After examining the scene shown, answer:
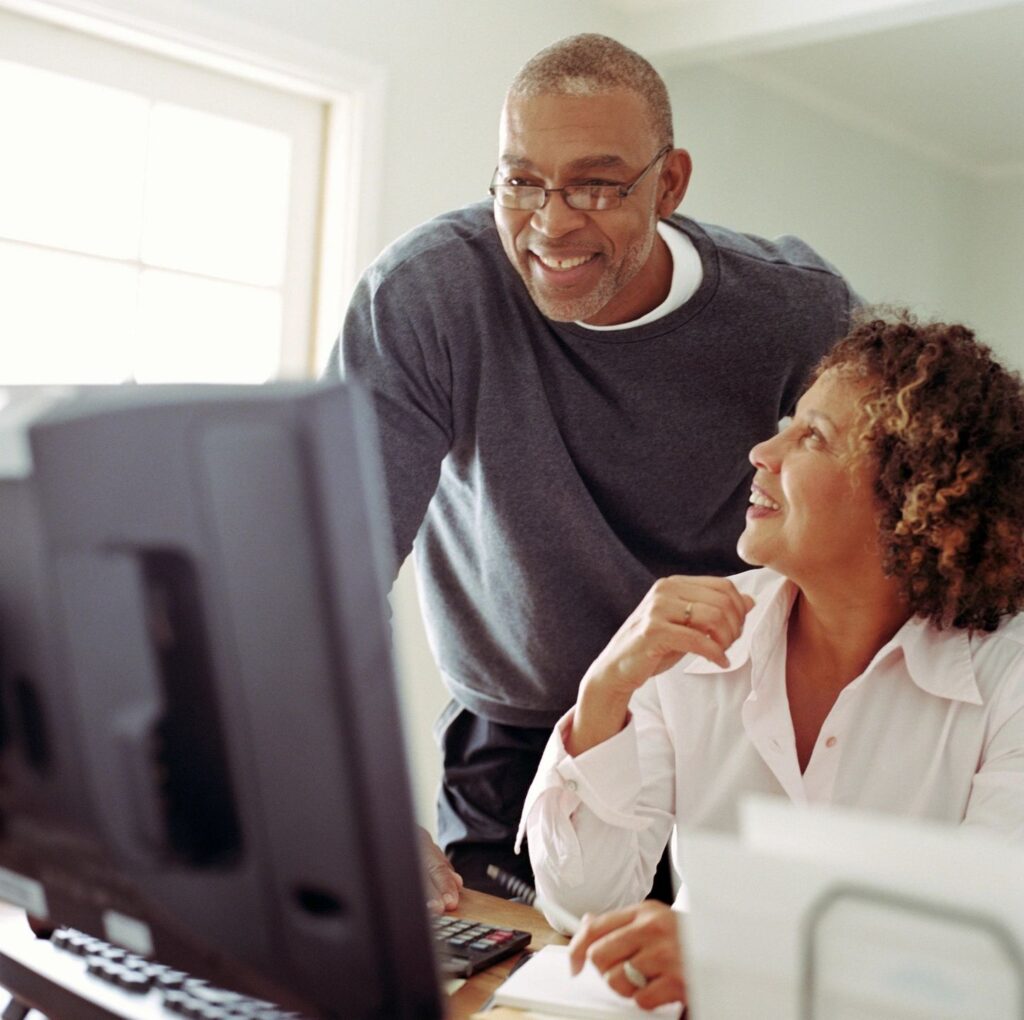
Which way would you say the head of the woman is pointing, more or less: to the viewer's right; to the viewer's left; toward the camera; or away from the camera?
to the viewer's left

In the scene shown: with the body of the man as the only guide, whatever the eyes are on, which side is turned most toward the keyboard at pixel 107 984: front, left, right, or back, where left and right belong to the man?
front

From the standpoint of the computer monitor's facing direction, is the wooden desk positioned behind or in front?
in front

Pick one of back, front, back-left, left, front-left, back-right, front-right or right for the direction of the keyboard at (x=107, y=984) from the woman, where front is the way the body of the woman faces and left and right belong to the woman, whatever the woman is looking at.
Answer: front

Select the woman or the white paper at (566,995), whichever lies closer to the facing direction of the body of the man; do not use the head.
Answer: the white paper

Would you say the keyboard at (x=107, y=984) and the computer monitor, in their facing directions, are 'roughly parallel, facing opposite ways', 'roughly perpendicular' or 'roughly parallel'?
roughly parallel

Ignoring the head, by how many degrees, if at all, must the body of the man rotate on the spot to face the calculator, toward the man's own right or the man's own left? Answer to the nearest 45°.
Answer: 0° — they already face it

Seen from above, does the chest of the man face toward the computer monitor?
yes

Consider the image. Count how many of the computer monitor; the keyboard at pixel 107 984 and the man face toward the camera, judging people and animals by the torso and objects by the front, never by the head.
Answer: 1

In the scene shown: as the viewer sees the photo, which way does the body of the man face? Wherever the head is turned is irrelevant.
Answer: toward the camera

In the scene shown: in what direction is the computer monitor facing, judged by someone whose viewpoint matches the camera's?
facing away from the viewer and to the right of the viewer
